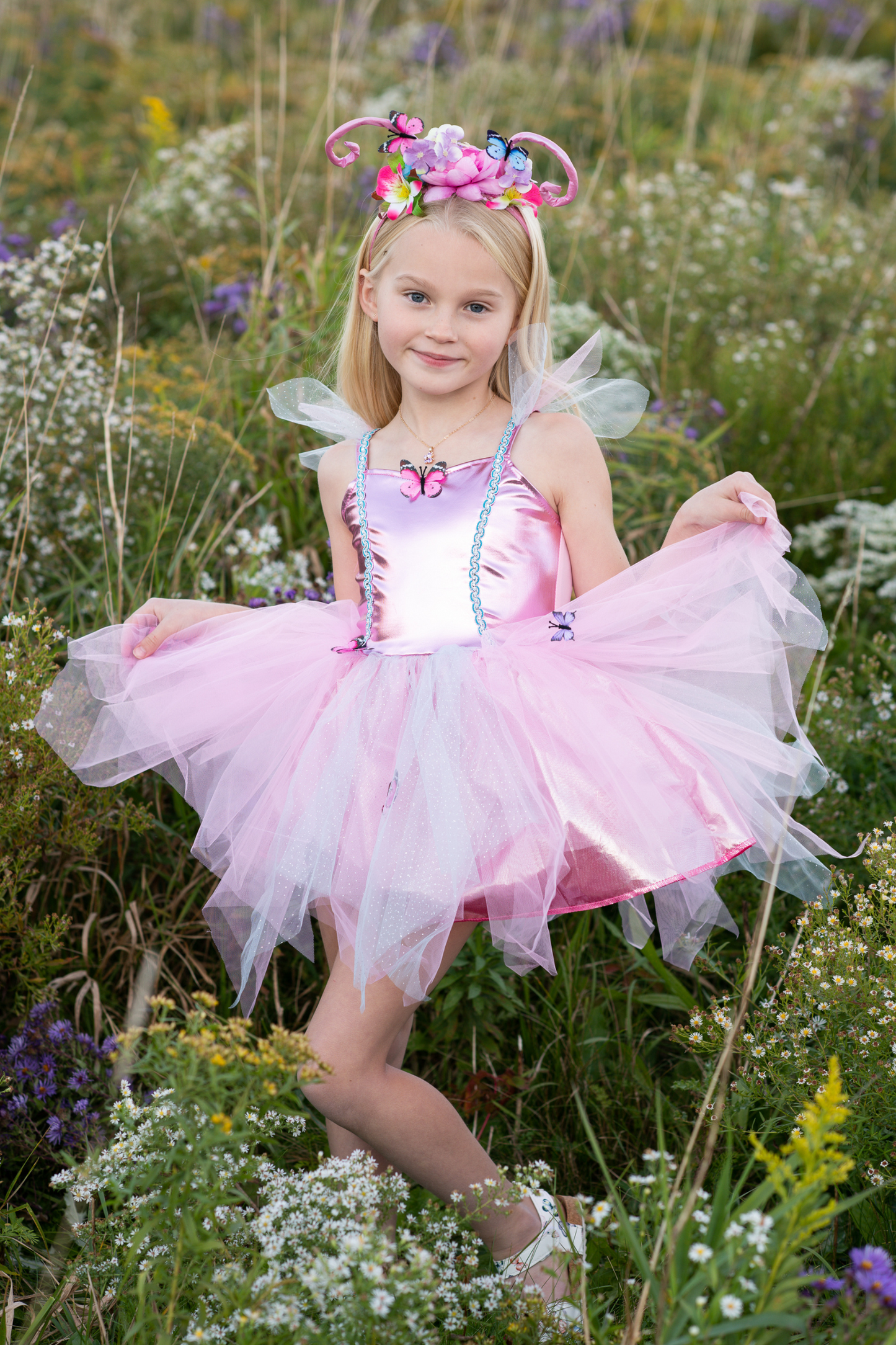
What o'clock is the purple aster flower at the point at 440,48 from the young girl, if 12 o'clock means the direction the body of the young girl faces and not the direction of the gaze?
The purple aster flower is roughly at 6 o'clock from the young girl.

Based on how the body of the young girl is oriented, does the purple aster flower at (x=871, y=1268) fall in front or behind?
in front

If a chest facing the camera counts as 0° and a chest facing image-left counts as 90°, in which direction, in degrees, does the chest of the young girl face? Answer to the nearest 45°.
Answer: approximately 0°

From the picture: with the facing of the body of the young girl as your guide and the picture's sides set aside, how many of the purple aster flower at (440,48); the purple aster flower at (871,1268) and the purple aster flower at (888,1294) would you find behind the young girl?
1

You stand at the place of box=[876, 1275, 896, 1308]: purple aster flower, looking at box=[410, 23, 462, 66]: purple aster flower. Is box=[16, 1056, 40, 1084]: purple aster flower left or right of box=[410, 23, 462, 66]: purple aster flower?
left

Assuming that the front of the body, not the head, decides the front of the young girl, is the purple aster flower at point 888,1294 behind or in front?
in front
